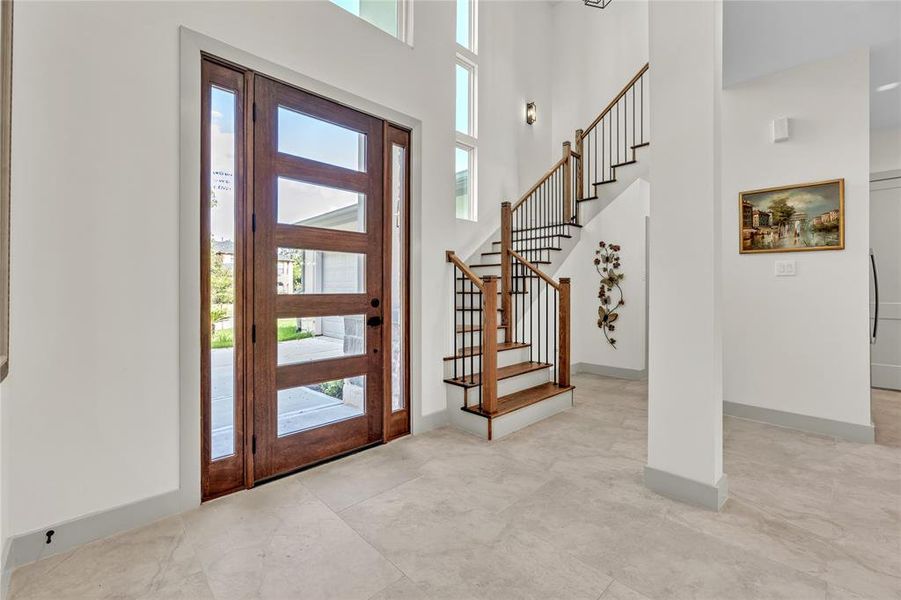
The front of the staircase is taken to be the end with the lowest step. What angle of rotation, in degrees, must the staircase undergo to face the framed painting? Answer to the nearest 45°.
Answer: approximately 45° to its left

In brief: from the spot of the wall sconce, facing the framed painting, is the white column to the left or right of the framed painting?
right

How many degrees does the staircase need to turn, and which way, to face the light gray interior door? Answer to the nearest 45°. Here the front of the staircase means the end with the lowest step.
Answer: approximately 45° to its left

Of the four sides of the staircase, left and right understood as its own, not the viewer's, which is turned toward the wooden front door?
right

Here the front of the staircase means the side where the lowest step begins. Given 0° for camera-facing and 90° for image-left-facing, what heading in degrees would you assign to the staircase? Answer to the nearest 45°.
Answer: approximately 315°
